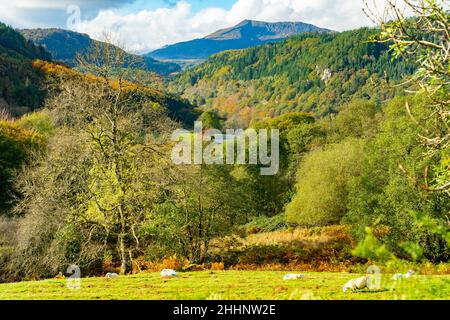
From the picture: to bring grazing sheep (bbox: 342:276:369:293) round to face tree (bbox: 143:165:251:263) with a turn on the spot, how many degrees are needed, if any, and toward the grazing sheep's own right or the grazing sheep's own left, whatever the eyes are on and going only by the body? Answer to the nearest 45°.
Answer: approximately 45° to the grazing sheep's own right

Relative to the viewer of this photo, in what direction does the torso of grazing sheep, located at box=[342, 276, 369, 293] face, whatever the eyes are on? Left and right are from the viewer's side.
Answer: facing to the left of the viewer

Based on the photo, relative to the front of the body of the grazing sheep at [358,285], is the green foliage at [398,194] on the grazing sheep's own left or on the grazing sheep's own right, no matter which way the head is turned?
on the grazing sheep's own right

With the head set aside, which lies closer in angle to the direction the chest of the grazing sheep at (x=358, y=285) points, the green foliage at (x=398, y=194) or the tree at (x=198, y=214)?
the tree

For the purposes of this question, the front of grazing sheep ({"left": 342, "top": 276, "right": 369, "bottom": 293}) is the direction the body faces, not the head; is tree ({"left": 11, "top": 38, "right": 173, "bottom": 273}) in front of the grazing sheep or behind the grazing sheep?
in front

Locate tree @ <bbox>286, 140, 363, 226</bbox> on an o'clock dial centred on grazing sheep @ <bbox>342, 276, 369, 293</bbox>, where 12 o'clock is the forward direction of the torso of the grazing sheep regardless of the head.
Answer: The tree is roughly at 3 o'clock from the grazing sheep.

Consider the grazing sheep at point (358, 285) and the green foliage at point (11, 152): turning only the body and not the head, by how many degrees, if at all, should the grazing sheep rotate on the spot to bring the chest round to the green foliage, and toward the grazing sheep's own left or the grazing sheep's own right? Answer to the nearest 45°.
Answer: approximately 45° to the grazing sheep's own right
